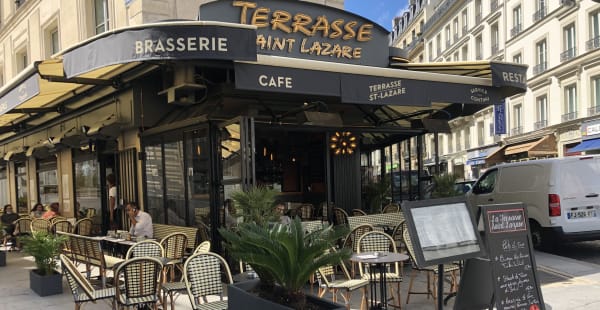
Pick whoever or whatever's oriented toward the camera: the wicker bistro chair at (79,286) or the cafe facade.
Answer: the cafe facade

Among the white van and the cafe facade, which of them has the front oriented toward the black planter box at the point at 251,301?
the cafe facade

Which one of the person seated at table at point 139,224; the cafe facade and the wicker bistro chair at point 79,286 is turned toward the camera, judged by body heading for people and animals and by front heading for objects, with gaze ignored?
the cafe facade

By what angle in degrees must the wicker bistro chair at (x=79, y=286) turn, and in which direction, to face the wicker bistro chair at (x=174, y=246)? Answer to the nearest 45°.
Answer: approximately 45° to its left

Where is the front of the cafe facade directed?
toward the camera

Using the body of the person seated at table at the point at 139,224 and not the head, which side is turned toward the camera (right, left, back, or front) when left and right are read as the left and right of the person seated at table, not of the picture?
left

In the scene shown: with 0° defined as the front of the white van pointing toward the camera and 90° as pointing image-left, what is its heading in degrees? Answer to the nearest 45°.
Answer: approximately 135°

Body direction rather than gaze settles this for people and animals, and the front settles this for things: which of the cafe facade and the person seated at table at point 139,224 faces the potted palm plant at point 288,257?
the cafe facade

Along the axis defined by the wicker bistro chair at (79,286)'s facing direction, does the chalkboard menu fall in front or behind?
in front

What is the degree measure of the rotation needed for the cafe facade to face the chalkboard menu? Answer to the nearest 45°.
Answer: approximately 45° to its left

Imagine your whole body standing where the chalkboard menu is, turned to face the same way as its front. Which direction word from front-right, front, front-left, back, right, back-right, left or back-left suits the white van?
back

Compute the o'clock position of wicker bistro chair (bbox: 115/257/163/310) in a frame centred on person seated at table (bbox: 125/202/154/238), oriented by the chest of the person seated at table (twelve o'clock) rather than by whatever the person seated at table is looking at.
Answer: The wicker bistro chair is roughly at 9 o'clock from the person seated at table.
